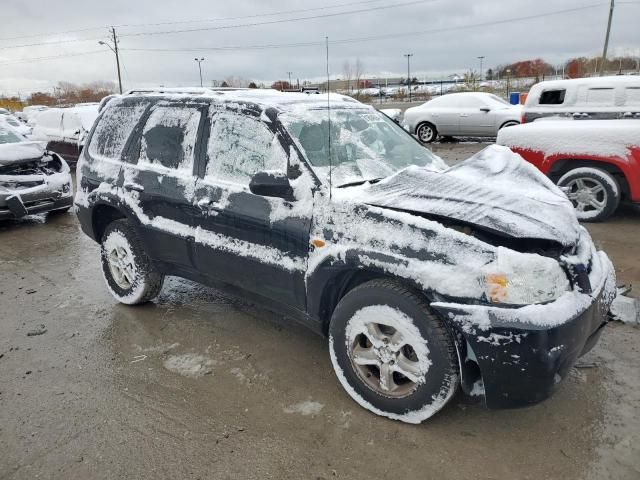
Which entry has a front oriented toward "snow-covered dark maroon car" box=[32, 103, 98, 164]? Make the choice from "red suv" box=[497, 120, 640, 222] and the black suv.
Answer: the red suv

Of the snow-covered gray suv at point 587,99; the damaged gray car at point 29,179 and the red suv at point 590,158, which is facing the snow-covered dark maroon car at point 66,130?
the red suv

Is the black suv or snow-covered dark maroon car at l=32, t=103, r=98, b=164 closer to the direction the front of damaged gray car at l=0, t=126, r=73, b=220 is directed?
the black suv

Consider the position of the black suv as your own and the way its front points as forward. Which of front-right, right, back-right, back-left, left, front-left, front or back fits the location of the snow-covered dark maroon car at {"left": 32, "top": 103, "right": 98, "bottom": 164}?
back

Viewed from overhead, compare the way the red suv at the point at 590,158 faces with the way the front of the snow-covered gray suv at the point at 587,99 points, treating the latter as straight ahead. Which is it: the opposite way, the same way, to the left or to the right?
the opposite way

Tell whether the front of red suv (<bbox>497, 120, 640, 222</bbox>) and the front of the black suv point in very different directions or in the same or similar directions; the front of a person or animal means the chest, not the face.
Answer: very different directions

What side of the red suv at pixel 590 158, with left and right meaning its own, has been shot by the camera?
left

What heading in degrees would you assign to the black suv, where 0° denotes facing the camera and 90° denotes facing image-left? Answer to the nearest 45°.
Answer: approximately 315°

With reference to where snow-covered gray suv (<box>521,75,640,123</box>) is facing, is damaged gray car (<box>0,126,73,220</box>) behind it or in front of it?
behind

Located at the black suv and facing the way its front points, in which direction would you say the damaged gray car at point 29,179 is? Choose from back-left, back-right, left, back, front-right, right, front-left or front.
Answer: back
